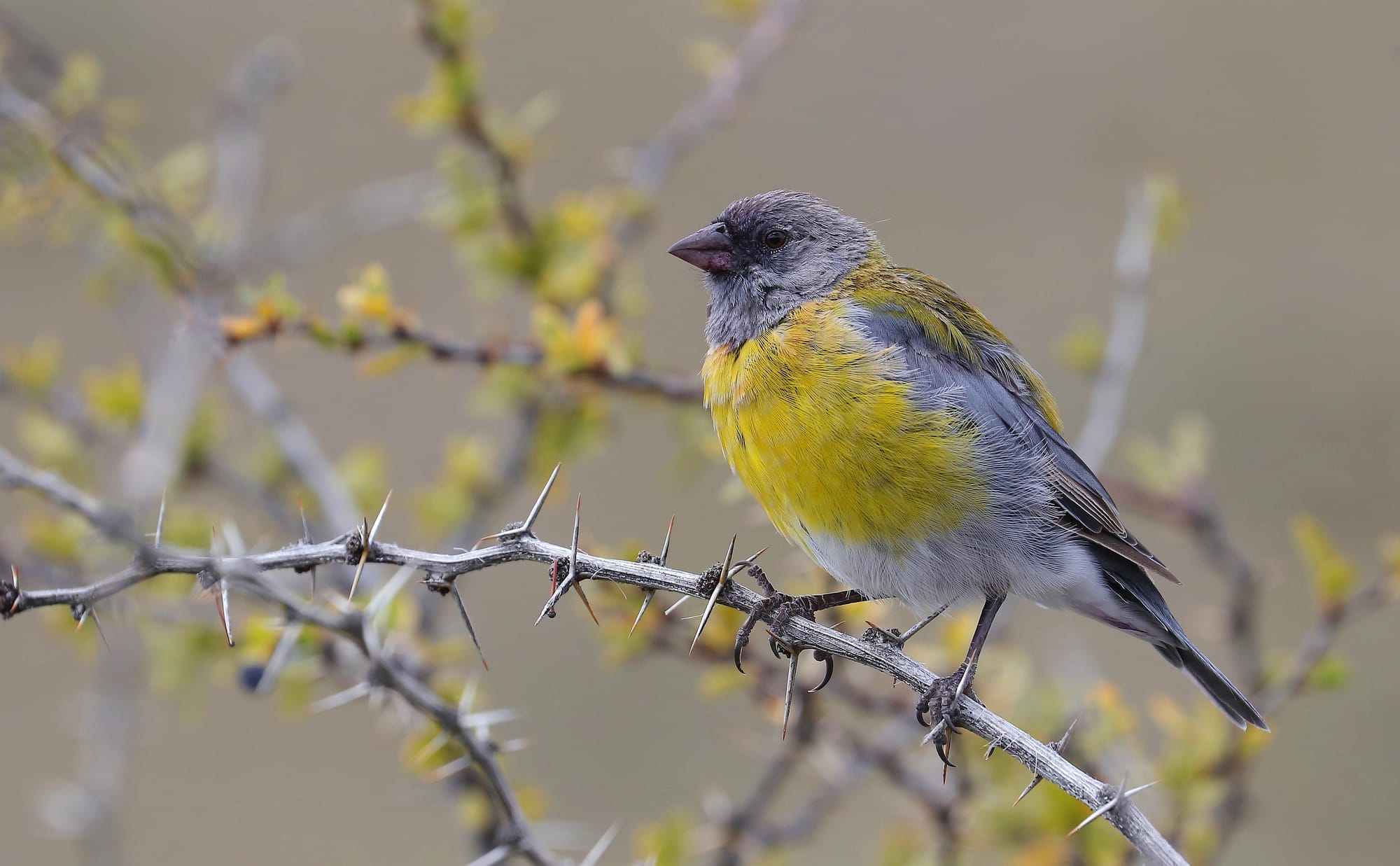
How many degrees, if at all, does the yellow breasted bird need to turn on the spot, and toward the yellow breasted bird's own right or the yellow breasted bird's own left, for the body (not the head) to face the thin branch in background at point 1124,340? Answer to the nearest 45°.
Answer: approximately 135° to the yellow breasted bird's own right

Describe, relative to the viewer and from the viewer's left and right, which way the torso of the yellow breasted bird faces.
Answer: facing to the left of the viewer

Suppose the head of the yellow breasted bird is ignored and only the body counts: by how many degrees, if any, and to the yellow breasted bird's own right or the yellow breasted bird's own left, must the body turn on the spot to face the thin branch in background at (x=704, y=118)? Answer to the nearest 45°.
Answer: approximately 45° to the yellow breasted bird's own right
